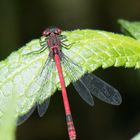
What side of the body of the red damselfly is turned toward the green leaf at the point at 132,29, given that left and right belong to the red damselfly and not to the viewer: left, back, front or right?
right

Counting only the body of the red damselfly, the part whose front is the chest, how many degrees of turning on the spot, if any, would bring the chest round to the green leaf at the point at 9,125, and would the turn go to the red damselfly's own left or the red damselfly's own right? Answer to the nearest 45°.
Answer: approximately 180°

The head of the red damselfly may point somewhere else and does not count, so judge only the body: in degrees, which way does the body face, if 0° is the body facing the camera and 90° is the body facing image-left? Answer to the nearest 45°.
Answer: approximately 180°
